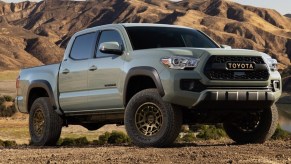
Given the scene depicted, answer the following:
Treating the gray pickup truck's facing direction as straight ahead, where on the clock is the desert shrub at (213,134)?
The desert shrub is roughly at 8 o'clock from the gray pickup truck.

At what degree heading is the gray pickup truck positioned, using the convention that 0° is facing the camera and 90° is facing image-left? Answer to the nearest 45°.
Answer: approximately 315°
